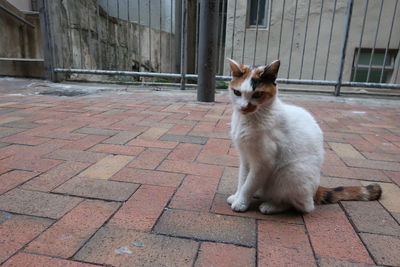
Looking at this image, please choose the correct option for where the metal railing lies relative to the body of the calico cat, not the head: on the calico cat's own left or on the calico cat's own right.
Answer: on the calico cat's own right

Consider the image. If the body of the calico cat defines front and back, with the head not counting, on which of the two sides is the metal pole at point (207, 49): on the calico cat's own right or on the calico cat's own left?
on the calico cat's own right

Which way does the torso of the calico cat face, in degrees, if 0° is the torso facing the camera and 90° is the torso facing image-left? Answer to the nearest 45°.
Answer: approximately 45°
